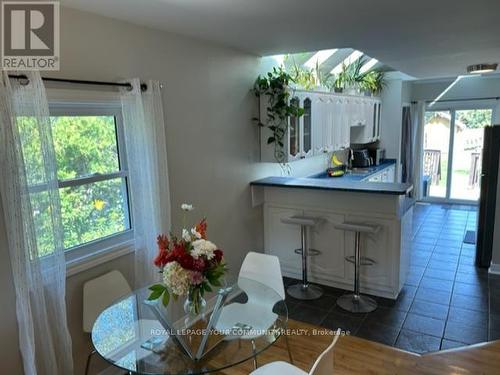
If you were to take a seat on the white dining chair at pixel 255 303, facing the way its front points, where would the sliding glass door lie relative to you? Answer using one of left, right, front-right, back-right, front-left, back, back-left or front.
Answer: back

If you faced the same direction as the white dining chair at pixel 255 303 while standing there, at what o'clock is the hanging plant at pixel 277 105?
The hanging plant is roughly at 5 o'clock from the white dining chair.

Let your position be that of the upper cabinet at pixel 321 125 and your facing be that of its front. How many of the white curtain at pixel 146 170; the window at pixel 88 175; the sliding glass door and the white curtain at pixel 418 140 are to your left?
2

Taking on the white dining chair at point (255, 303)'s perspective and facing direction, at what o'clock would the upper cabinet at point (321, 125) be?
The upper cabinet is roughly at 5 o'clock from the white dining chair.

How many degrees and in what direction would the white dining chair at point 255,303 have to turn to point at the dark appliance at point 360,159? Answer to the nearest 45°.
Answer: approximately 180°

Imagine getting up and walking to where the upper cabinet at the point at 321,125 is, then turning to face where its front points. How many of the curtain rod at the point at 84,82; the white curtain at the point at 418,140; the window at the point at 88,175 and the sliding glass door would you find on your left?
2

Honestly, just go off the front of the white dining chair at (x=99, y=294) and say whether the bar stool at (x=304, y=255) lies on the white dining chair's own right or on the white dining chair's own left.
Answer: on the white dining chair's own left

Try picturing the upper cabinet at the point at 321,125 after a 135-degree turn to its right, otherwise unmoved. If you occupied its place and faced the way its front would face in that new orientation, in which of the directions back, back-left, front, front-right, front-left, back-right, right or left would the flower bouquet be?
left

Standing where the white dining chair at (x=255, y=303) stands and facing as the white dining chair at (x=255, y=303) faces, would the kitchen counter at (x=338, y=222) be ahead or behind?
behind

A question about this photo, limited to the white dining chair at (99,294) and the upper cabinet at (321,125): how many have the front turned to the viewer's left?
0

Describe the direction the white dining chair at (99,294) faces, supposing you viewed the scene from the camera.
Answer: facing the viewer and to the right of the viewer

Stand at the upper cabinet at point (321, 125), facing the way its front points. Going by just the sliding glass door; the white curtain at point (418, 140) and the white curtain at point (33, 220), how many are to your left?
2

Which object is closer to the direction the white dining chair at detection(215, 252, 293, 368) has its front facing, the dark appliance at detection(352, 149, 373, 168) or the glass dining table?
the glass dining table

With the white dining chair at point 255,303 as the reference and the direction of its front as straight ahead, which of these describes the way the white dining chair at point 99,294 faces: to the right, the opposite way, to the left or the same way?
to the left

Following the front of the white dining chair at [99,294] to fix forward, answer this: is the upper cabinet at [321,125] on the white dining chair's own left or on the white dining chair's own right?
on the white dining chair's own left

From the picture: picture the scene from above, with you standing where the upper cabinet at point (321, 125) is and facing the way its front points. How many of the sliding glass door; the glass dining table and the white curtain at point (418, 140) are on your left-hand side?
2

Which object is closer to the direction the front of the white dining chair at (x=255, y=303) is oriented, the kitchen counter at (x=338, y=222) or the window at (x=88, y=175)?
the window

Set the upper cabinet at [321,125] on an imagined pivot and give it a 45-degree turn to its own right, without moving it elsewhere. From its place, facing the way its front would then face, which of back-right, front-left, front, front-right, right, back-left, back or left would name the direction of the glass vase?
front
